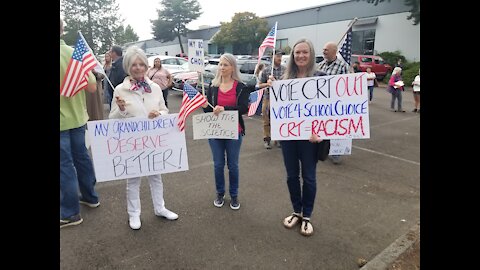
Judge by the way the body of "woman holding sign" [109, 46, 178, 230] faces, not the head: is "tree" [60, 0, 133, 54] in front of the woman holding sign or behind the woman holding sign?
behind

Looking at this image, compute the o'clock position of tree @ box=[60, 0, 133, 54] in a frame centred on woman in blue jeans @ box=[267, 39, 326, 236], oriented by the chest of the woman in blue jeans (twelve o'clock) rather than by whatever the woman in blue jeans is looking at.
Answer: The tree is roughly at 5 o'clock from the woman in blue jeans.

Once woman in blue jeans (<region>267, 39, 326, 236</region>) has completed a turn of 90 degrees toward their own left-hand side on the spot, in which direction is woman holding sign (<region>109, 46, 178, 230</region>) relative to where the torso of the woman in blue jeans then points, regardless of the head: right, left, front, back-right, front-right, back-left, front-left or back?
back

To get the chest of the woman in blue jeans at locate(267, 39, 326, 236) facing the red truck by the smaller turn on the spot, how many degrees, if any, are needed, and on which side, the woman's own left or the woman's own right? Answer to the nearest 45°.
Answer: approximately 180°

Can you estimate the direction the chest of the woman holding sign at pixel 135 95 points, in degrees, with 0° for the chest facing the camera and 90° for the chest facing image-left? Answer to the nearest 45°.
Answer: approximately 0°

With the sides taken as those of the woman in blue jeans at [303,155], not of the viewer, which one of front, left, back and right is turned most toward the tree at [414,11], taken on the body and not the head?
back

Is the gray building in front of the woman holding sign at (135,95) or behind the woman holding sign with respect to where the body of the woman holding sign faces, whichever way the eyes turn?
behind
